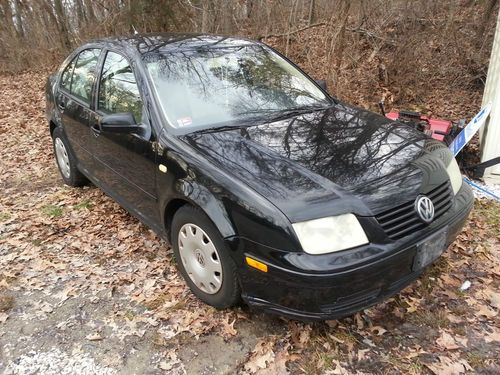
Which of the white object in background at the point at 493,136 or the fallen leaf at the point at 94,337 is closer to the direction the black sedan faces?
the white object in background

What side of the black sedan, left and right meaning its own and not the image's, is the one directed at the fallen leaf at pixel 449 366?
front

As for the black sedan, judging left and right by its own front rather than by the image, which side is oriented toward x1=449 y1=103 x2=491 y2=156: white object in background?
left

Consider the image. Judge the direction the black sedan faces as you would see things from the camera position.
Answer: facing the viewer and to the right of the viewer

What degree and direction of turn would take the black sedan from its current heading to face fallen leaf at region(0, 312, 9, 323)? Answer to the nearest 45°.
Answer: approximately 135° to its right

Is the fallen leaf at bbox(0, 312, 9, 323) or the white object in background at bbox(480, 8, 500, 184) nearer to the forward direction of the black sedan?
the white object in background

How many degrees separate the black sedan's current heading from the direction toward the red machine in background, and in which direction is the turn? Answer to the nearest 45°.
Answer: approximately 90° to its left

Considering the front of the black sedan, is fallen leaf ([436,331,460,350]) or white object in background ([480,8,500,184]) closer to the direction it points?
the fallen leaf

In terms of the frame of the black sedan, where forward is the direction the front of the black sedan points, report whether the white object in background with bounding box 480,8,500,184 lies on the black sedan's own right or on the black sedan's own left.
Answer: on the black sedan's own left

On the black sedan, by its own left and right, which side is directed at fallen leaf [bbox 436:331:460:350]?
front
